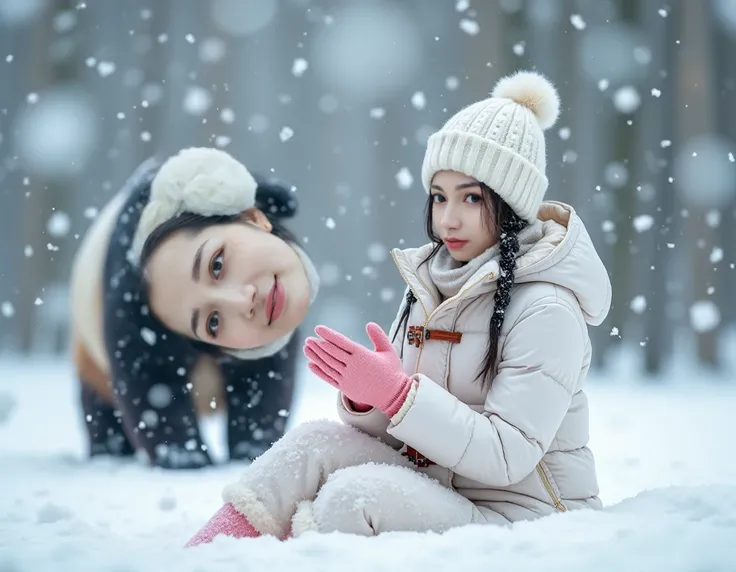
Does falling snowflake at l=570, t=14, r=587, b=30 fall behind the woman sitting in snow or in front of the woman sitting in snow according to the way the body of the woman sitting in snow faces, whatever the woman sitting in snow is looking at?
behind

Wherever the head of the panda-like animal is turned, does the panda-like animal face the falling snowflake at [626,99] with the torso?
no

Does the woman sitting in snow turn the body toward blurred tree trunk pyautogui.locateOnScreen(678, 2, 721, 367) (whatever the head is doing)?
no

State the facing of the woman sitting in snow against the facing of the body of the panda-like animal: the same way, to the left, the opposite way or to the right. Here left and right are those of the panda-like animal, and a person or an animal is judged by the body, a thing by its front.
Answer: to the right

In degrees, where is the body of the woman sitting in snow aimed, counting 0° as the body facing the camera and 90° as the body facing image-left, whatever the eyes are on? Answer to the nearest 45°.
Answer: approximately 45°

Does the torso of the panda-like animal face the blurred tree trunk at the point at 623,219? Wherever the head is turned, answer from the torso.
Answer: no

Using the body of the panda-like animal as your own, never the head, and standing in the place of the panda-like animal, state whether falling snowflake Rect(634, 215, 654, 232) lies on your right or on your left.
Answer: on your left

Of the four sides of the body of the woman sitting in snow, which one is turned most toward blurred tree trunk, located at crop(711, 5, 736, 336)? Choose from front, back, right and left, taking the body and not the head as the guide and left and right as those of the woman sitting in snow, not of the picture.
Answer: back

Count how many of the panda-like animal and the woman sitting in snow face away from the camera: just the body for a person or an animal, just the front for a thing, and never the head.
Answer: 0

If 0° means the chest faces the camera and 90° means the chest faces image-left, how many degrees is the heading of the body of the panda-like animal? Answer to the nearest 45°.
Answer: approximately 315°

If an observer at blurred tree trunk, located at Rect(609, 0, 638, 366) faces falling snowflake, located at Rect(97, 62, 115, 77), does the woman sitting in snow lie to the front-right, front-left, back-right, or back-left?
front-left

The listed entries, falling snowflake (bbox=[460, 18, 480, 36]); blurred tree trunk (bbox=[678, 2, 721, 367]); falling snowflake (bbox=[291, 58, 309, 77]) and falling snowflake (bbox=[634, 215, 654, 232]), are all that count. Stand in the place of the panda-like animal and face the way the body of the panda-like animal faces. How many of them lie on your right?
0
